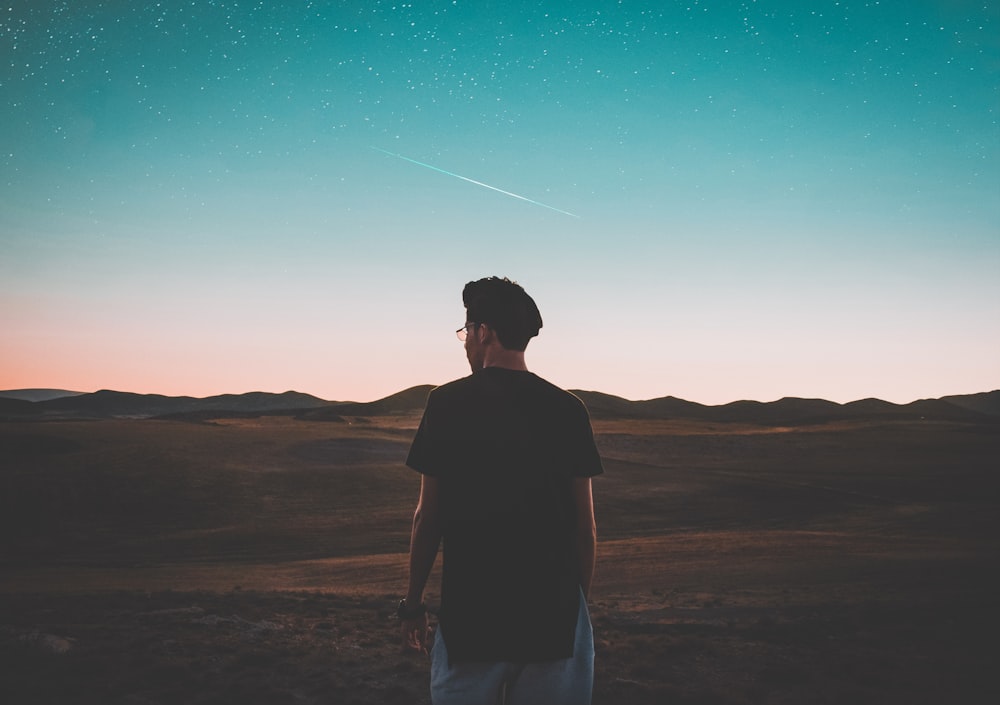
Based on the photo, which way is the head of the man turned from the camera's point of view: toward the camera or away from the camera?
away from the camera

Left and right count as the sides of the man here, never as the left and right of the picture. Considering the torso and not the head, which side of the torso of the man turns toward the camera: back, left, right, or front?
back
